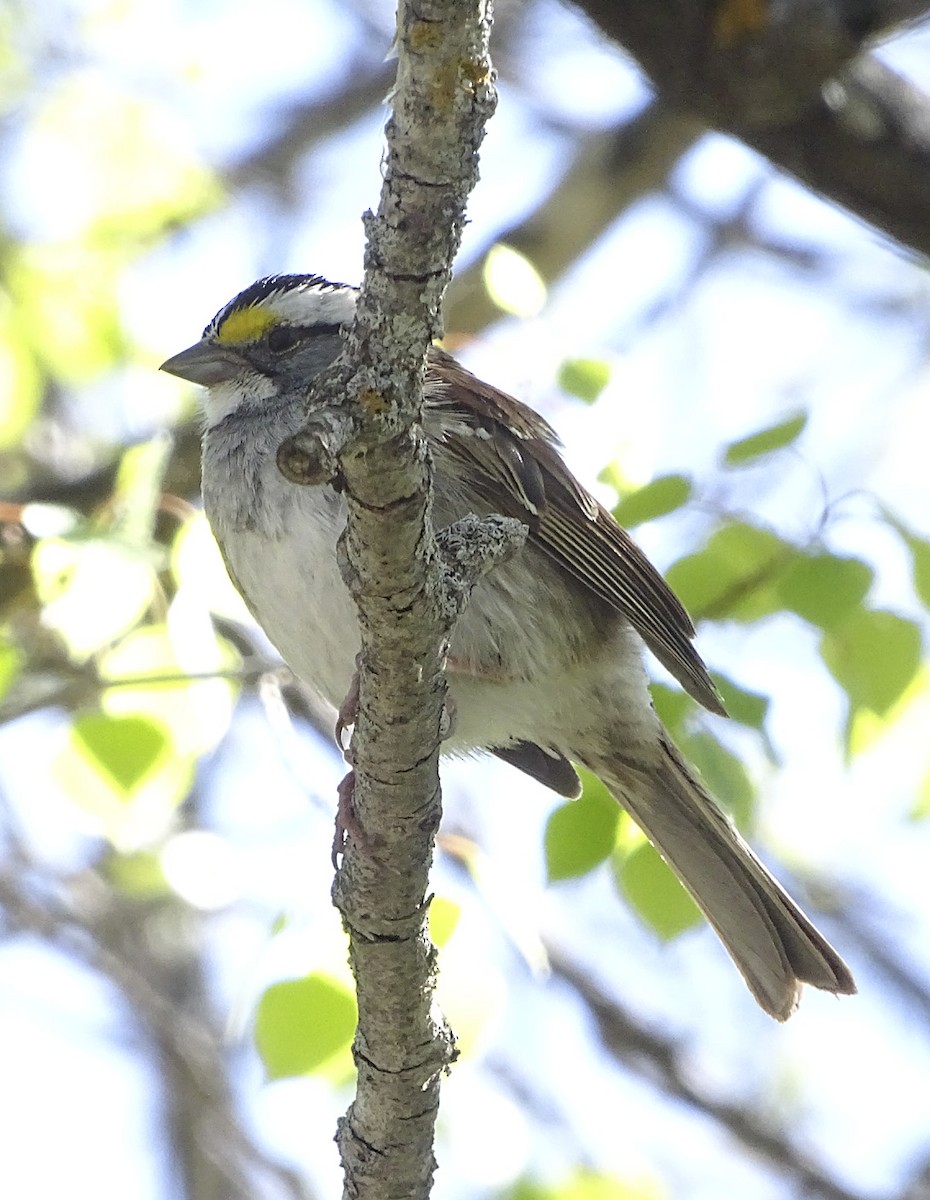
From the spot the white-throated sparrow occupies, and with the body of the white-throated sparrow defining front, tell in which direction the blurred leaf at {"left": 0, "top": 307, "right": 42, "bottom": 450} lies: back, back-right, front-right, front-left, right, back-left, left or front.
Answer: front-right

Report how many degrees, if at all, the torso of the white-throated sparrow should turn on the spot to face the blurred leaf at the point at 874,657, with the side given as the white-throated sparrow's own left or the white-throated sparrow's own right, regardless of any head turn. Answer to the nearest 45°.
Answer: approximately 135° to the white-throated sparrow's own left

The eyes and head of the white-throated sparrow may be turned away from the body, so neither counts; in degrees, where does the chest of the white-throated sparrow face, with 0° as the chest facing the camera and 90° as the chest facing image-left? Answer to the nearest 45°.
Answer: approximately 90°

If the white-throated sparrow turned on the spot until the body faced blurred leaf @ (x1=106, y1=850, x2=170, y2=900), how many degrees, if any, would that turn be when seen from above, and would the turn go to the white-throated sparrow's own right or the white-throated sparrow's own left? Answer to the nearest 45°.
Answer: approximately 90° to the white-throated sparrow's own right
